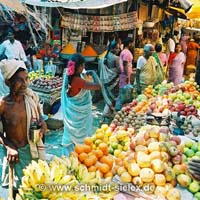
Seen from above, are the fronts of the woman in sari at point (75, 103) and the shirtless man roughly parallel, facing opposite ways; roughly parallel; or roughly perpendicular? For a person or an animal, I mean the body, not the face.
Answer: roughly perpendicular

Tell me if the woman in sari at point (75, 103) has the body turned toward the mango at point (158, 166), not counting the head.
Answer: no

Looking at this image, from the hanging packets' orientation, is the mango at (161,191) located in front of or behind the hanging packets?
in front

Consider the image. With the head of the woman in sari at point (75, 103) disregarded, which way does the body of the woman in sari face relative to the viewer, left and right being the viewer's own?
facing away from the viewer and to the right of the viewer

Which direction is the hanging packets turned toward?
toward the camera

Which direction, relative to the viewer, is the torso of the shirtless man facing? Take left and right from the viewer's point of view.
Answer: facing the viewer and to the right of the viewer

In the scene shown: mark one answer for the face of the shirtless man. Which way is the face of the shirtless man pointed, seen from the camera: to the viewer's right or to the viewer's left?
to the viewer's right

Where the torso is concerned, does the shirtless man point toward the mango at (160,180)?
yes

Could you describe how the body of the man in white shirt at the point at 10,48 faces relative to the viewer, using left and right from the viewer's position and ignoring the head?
facing the viewer

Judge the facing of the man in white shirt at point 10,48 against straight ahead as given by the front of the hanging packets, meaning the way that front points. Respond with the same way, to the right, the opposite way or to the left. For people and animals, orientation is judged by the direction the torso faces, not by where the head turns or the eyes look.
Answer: the same way

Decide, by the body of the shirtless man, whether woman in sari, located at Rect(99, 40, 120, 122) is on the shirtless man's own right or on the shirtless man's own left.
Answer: on the shirtless man's own left

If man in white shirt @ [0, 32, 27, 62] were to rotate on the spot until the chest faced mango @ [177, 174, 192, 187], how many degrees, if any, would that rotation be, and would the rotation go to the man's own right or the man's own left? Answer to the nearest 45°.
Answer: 0° — they already face it

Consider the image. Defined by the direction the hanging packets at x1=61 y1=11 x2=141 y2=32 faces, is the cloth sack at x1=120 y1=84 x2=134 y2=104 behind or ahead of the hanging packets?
ahead

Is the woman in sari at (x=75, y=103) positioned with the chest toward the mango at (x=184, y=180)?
no

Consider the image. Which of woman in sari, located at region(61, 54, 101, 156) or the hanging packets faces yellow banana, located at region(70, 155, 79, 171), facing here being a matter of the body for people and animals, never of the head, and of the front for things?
the hanging packets

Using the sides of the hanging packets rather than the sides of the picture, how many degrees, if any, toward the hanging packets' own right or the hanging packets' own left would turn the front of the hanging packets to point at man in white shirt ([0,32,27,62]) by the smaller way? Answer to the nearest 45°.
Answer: approximately 45° to the hanging packets' own right
